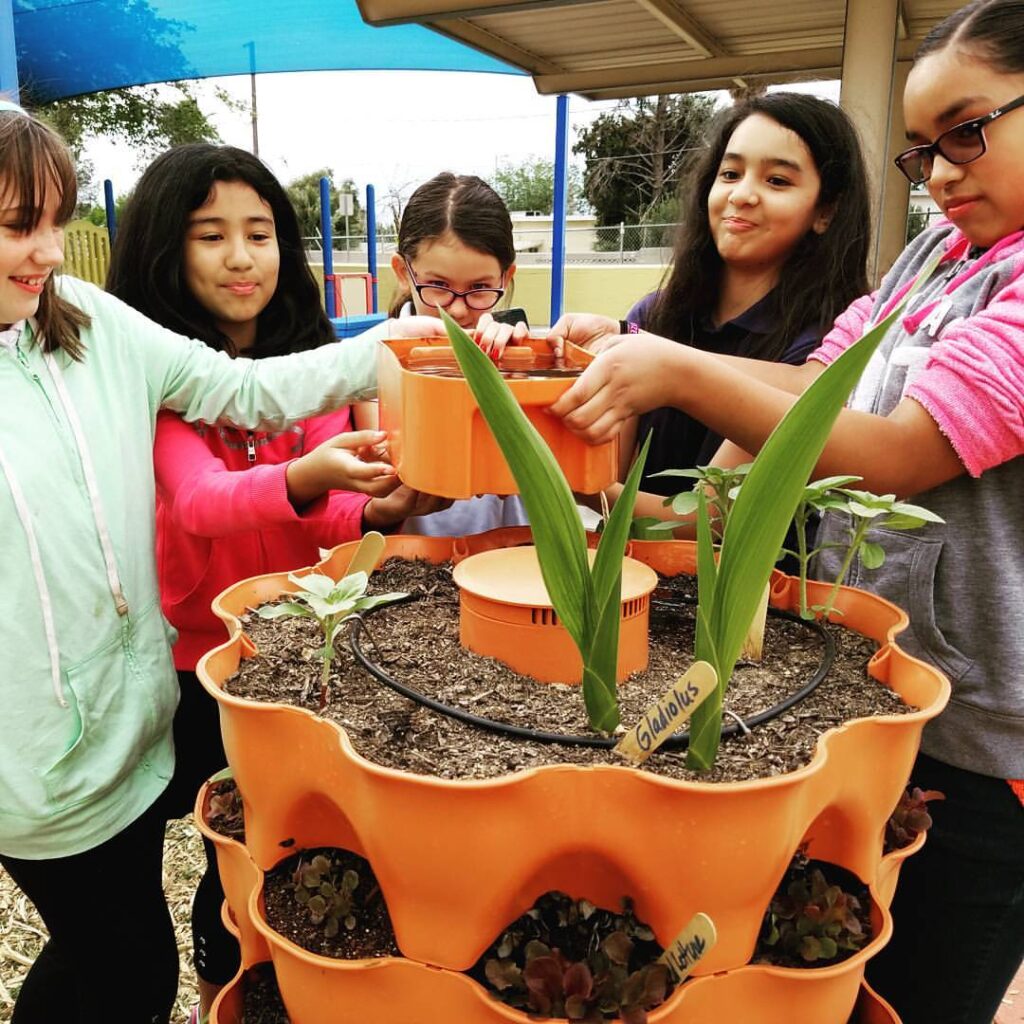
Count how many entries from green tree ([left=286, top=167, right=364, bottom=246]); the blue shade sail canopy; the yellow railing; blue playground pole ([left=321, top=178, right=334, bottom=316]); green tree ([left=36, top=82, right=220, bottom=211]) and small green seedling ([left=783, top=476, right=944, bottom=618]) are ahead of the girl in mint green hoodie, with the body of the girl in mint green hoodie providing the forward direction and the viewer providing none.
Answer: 1

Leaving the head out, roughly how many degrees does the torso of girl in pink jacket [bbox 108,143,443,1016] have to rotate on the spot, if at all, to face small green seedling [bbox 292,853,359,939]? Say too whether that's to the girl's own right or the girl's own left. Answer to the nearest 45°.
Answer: approximately 45° to the girl's own right

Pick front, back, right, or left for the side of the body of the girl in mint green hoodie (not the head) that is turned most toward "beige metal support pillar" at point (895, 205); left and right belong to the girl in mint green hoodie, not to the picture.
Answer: left

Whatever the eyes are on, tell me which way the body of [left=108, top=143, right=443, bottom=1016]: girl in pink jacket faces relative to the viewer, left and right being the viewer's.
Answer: facing the viewer and to the right of the viewer

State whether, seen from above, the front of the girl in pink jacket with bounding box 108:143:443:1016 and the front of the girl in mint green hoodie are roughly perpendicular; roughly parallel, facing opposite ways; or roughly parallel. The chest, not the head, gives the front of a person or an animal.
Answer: roughly parallel

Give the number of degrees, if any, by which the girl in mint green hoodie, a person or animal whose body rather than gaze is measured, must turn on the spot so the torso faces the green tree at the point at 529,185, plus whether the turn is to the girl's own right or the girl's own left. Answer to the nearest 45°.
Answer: approximately 135° to the girl's own left

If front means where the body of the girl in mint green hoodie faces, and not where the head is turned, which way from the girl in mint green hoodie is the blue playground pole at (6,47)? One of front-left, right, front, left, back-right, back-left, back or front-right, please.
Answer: back-left

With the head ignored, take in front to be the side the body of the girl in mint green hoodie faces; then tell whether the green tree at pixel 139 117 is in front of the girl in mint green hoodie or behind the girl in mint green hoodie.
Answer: behind

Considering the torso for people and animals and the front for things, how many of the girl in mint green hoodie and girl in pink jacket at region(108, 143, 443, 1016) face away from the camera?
0

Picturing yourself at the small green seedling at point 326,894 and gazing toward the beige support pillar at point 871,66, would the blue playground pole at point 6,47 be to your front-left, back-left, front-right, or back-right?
front-left

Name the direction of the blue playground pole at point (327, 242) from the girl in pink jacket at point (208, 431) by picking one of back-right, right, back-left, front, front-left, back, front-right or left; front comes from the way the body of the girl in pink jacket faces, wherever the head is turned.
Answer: back-left

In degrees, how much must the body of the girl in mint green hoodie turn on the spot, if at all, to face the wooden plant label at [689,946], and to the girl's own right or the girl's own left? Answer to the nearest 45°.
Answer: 0° — they already face it
